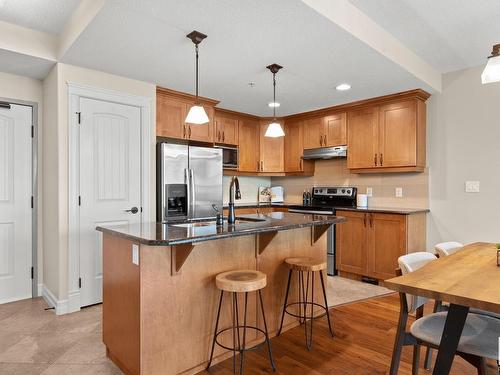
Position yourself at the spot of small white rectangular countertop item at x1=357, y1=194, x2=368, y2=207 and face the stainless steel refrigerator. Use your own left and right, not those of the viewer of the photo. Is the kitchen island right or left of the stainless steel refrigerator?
left

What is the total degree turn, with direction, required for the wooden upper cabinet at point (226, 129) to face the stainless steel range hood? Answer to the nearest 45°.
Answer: approximately 45° to its left

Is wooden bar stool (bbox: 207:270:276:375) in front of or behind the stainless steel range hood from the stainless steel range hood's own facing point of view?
in front

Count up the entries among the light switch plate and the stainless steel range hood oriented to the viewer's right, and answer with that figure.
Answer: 0

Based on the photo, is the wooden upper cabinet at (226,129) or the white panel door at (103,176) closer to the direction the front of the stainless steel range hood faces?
the white panel door

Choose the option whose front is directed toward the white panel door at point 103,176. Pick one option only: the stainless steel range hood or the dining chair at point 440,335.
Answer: the stainless steel range hood

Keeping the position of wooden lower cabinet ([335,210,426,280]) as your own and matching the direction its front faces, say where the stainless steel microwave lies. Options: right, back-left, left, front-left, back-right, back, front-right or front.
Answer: front-right

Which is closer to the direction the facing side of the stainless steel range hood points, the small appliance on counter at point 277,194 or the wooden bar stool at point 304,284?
the wooden bar stool

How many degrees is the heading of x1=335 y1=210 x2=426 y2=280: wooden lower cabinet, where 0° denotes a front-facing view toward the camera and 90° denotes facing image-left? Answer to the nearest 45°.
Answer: approximately 45°

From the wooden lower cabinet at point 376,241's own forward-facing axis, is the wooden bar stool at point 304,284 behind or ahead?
ahead

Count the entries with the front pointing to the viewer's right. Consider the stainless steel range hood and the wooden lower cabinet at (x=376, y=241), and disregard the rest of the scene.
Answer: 0

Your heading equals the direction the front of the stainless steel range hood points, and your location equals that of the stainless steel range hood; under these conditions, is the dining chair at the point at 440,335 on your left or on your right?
on your left
